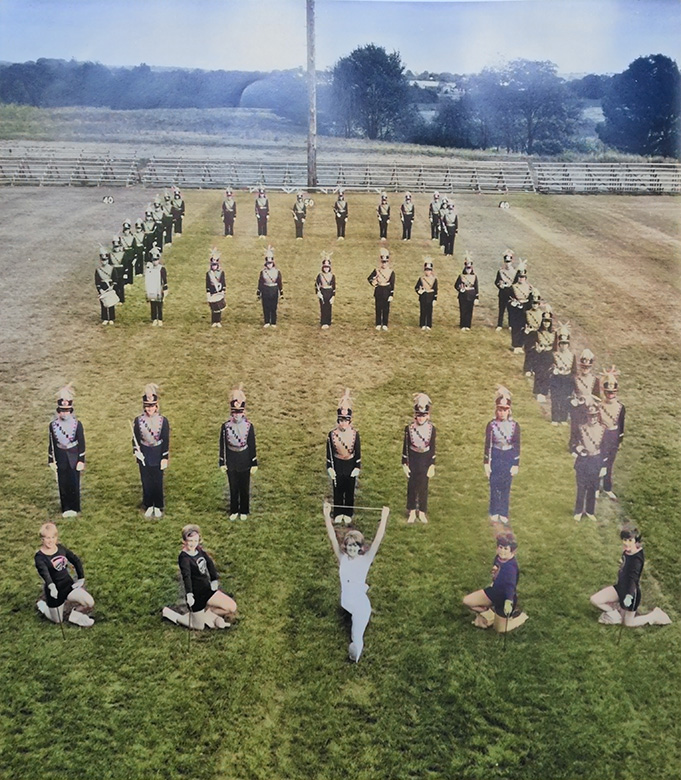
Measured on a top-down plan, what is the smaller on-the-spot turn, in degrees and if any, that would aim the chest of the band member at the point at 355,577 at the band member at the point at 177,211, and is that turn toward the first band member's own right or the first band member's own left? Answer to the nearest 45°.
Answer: approximately 180°

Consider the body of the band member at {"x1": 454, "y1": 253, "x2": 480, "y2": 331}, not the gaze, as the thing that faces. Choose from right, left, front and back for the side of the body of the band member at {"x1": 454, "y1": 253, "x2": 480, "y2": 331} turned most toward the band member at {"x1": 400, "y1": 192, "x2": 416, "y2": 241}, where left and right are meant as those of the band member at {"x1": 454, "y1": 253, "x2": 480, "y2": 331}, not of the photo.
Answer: back

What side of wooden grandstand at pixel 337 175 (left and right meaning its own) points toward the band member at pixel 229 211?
front

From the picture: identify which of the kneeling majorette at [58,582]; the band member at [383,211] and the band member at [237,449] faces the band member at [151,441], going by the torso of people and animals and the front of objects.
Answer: the band member at [383,211]

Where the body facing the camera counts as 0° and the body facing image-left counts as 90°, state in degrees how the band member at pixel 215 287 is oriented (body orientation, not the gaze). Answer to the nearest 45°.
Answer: approximately 0°

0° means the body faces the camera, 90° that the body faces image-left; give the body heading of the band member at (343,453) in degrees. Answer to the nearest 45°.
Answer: approximately 0°

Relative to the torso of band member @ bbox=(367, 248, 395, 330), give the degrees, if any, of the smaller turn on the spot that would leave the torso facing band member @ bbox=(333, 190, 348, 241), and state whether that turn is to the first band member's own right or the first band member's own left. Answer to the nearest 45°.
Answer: approximately 180°

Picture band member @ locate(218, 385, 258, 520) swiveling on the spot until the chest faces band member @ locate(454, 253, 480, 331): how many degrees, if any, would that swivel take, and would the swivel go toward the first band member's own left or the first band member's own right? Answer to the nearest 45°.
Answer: approximately 135° to the first band member's own left

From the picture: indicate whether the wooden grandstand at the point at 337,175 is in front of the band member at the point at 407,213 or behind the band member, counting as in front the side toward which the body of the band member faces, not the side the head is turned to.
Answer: behind

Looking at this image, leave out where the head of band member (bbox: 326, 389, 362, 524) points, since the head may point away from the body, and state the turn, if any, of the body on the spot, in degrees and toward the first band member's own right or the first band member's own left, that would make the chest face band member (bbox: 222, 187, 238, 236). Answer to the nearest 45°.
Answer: approximately 180°

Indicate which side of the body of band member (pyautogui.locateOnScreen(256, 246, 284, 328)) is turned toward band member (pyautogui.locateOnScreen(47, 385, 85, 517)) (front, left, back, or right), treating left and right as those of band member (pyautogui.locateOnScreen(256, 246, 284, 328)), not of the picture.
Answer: front
